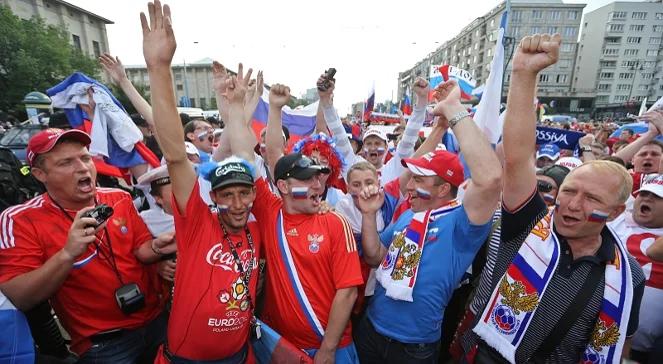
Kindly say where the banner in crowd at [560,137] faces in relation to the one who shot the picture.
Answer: facing the viewer

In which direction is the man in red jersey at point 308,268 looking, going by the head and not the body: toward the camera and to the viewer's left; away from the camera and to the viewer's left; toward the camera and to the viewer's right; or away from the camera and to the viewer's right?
toward the camera and to the viewer's right

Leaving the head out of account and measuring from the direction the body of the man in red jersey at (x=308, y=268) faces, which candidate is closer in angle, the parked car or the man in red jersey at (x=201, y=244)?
the man in red jersey

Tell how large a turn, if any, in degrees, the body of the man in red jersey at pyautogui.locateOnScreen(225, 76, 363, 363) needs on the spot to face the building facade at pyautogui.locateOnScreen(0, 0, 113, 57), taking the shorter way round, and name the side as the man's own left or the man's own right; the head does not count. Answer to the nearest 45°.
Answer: approximately 135° to the man's own right

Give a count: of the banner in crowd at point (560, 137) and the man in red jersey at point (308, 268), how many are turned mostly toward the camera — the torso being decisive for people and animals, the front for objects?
2

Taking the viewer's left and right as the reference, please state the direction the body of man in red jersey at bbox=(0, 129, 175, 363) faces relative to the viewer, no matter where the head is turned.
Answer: facing the viewer and to the right of the viewer

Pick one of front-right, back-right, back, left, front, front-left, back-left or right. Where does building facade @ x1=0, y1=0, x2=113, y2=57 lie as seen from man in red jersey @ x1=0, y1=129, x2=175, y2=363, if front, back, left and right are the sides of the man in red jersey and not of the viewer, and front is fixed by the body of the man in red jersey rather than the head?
back-left

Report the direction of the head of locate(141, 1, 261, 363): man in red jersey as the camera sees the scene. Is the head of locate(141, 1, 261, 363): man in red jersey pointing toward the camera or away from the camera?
toward the camera

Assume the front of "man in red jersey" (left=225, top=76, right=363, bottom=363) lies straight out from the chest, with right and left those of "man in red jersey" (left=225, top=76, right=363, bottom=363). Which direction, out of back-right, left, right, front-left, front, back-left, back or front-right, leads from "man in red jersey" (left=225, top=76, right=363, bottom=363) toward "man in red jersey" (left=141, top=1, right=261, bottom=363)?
right

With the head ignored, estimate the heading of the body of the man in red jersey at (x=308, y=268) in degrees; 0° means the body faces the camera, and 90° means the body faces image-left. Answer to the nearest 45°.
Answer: approximately 0°

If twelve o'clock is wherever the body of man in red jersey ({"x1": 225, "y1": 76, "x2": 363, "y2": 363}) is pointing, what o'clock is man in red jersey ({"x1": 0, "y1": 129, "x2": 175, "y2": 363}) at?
man in red jersey ({"x1": 0, "y1": 129, "x2": 175, "y2": 363}) is roughly at 3 o'clock from man in red jersey ({"x1": 225, "y1": 76, "x2": 363, "y2": 363}).

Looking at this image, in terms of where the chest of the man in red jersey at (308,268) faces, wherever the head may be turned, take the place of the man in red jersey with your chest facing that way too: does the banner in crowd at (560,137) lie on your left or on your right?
on your left

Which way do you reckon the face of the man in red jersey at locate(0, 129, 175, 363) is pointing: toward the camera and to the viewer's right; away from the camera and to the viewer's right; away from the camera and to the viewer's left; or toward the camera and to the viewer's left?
toward the camera and to the viewer's right
